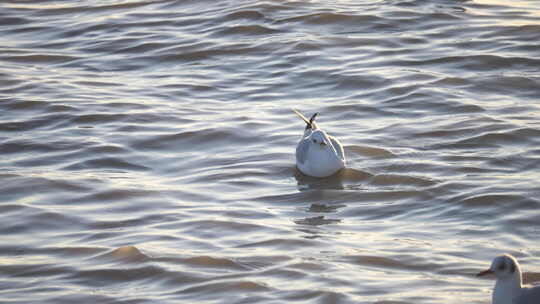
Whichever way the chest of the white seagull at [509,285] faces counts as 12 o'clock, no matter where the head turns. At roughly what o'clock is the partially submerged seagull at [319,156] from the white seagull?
The partially submerged seagull is roughly at 2 o'clock from the white seagull.

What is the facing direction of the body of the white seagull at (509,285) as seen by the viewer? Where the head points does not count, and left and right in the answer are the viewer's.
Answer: facing to the left of the viewer
